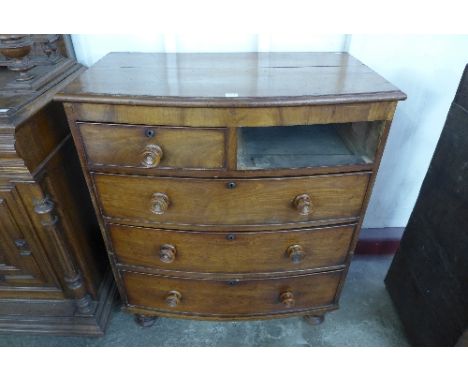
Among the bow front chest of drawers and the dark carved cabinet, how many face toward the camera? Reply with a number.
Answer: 2

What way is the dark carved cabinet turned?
toward the camera

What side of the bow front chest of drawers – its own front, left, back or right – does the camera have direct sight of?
front

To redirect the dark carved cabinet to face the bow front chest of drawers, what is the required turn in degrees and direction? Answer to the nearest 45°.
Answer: approximately 45° to its left

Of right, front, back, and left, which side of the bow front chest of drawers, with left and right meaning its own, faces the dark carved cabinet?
right
